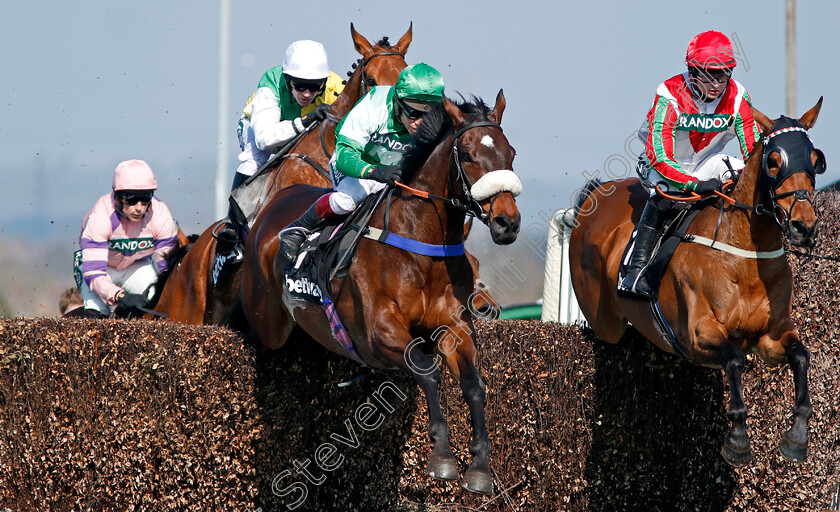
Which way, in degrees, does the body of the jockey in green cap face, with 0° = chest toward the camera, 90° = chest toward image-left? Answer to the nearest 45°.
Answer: approximately 315°

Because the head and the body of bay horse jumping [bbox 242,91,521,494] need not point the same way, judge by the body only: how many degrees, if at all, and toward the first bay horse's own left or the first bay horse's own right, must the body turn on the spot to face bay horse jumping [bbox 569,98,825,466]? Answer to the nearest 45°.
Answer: approximately 45° to the first bay horse's own left

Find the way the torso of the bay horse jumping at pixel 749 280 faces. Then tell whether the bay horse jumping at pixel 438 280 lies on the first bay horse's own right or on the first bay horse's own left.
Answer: on the first bay horse's own right

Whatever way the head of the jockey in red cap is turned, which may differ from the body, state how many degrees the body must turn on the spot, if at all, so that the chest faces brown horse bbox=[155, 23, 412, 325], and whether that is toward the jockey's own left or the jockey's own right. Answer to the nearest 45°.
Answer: approximately 135° to the jockey's own right

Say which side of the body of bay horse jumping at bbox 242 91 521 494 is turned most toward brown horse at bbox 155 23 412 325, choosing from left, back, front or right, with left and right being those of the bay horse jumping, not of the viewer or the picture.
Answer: back

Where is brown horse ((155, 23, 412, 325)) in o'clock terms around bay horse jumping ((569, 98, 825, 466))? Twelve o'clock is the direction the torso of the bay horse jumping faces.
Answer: The brown horse is roughly at 5 o'clock from the bay horse jumping.

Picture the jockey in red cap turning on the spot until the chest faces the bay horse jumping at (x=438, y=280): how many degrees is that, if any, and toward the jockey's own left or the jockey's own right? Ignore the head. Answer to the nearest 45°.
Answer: approximately 90° to the jockey's own right

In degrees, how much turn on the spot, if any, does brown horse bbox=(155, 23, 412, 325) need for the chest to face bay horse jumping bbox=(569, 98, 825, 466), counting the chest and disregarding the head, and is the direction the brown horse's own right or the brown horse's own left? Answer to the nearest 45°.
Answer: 0° — it already faces it

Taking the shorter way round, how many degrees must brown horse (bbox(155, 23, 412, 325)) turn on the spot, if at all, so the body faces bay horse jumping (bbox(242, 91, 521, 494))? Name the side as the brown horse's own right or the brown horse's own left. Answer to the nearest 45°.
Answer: approximately 45° to the brown horse's own right

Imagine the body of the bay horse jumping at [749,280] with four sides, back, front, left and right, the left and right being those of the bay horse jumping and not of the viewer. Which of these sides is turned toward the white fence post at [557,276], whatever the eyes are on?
back

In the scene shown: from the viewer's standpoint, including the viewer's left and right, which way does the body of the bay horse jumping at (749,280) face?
facing the viewer and to the right of the viewer

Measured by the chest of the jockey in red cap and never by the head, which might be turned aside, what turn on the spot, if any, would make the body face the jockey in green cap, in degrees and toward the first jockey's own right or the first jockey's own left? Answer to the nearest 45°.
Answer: approximately 90° to the first jockey's own right

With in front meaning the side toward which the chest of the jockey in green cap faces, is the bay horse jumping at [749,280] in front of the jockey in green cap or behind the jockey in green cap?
in front
